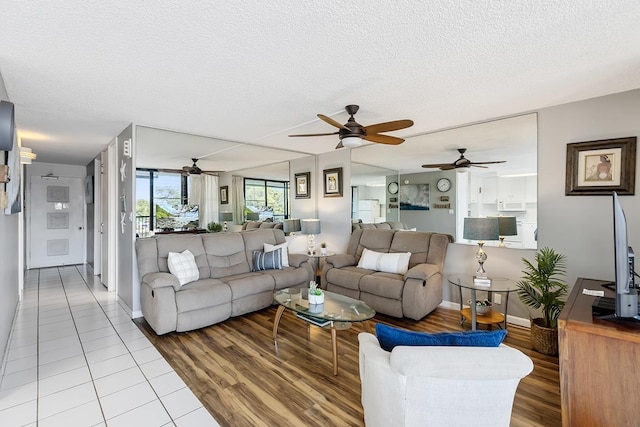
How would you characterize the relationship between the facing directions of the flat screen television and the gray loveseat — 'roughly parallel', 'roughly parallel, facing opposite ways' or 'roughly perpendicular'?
roughly perpendicular

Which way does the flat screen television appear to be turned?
to the viewer's left

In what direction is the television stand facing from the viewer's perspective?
to the viewer's left

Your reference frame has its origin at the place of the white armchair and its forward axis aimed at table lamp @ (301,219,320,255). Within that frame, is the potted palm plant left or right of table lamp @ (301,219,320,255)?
right

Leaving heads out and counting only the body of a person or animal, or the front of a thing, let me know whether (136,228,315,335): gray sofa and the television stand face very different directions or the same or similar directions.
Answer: very different directions

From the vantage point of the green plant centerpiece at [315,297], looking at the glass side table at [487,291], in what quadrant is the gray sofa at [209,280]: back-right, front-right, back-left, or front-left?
back-left

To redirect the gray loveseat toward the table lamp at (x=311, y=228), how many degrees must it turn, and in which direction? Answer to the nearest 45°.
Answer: approximately 90° to its right

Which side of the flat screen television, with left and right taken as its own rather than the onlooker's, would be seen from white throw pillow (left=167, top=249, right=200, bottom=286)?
front

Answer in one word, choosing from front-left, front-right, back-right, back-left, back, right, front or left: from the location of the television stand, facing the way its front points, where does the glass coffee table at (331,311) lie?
front

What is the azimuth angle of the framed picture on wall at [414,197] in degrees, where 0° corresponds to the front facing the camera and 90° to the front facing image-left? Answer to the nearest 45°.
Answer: approximately 45°

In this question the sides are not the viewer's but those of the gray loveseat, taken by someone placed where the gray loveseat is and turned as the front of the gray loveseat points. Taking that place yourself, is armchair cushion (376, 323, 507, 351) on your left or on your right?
on your left

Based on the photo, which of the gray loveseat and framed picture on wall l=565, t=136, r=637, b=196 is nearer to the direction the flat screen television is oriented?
the gray loveseat

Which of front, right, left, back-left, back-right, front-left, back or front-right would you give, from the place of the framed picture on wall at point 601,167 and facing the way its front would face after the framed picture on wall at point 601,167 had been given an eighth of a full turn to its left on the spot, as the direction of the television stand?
front

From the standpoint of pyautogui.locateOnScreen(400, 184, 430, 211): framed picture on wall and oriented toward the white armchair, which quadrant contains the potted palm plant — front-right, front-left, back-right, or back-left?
front-left

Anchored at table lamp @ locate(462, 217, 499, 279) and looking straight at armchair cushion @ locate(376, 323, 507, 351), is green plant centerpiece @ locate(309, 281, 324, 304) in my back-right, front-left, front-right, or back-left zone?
front-right
